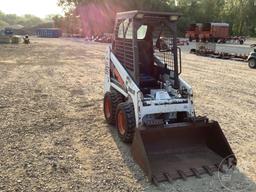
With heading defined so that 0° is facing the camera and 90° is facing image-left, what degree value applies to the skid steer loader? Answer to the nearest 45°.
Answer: approximately 315°

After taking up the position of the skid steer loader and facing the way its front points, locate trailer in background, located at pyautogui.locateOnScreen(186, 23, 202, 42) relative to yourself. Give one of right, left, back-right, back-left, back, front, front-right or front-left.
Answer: back-left

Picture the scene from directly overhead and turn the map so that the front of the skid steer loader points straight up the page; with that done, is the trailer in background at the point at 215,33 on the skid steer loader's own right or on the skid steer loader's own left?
on the skid steer loader's own left
